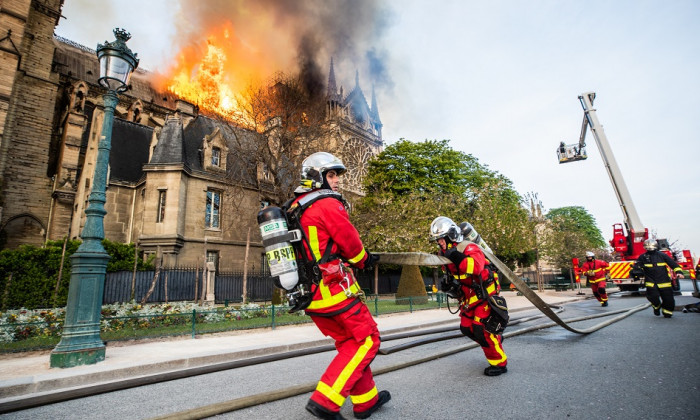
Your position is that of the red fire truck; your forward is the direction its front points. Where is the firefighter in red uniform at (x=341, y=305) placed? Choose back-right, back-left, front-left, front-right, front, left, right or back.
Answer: back

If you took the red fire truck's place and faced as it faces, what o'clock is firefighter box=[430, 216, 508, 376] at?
The firefighter is roughly at 6 o'clock from the red fire truck.

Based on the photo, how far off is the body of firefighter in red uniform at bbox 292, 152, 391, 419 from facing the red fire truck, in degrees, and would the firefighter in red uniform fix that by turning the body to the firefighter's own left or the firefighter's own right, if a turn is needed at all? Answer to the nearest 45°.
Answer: approximately 45° to the firefighter's own left

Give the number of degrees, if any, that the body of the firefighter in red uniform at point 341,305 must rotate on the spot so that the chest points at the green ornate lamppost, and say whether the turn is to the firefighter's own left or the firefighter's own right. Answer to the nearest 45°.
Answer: approximately 135° to the firefighter's own left

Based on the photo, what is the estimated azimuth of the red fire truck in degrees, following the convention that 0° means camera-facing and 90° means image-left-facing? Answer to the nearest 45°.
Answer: approximately 180°

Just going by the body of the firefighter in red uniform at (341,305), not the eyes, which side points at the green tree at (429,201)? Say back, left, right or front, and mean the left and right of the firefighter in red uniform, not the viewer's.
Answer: left

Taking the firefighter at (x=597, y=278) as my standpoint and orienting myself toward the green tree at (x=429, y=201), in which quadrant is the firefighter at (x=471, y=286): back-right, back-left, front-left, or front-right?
back-left

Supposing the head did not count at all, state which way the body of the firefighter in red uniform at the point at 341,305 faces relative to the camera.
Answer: to the viewer's right

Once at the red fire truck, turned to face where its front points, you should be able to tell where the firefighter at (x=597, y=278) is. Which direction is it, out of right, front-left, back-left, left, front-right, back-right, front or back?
back

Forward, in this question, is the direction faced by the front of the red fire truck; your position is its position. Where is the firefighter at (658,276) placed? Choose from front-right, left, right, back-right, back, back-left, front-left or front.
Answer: back

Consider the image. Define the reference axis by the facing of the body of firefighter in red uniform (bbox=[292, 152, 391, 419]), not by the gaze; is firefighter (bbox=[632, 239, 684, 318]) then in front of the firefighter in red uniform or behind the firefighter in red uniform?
in front

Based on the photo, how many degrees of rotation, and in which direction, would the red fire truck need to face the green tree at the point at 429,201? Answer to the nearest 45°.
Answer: approximately 90° to its left
